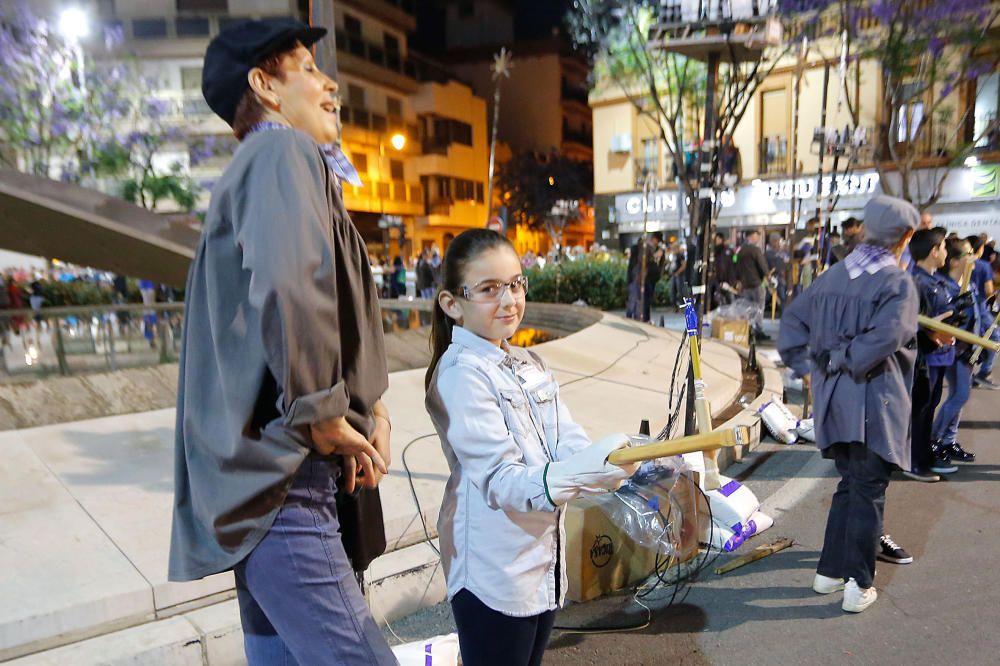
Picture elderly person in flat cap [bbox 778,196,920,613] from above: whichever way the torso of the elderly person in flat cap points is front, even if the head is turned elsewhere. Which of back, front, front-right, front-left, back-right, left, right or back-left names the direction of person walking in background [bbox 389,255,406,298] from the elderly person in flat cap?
left

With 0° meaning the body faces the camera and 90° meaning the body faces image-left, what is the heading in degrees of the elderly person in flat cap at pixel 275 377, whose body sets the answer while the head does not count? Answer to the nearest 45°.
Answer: approximately 270°

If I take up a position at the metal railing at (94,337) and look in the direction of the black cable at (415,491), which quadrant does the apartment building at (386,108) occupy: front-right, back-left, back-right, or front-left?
back-left

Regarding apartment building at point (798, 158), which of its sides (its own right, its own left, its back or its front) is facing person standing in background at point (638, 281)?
front

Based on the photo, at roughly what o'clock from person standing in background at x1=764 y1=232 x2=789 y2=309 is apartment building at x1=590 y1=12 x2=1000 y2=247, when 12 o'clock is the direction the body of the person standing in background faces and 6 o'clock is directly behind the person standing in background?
The apartment building is roughly at 6 o'clock from the person standing in background.

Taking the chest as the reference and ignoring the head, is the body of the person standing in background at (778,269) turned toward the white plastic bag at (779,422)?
yes

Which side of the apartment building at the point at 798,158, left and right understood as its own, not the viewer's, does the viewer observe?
front

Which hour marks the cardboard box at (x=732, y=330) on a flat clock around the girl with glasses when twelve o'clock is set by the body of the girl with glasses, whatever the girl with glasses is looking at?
The cardboard box is roughly at 8 o'clock from the girl with glasses.

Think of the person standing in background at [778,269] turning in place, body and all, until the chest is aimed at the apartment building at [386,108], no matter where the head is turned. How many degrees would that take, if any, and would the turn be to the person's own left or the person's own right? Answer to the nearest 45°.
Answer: approximately 135° to the person's own right

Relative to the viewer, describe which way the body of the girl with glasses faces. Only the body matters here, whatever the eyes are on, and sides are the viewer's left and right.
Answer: facing the viewer and to the right of the viewer

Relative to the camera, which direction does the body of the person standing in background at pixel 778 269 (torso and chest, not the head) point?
toward the camera

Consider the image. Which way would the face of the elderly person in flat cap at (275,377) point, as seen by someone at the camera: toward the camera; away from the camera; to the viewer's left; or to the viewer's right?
to the viewer's right
